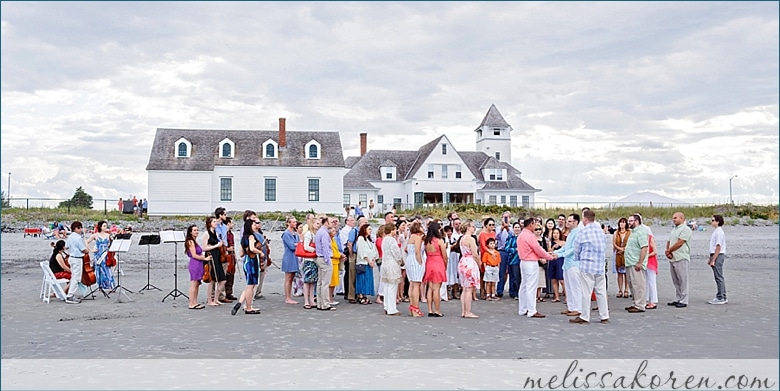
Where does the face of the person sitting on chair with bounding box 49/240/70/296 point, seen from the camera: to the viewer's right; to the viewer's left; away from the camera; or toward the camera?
to the viewer's right

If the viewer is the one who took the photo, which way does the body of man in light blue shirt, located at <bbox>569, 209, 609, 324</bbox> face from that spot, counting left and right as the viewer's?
facing away from the viewer and to the left of the viewer

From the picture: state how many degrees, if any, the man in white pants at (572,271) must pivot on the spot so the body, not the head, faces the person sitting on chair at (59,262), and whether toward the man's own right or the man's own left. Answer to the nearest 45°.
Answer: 0° — they already face them

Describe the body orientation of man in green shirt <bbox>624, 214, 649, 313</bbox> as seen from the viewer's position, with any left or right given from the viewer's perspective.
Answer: facing to the left of the viewer

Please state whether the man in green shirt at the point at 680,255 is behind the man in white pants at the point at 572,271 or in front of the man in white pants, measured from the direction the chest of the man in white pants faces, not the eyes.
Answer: behind

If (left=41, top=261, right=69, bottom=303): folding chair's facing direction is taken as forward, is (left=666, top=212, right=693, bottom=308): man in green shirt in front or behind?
in front

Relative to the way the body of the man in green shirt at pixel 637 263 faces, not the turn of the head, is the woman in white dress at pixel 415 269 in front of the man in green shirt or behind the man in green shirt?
in front

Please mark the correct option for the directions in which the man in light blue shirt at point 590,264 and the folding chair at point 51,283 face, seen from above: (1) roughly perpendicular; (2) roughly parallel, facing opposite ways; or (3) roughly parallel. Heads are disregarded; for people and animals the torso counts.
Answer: roughly perpendicular

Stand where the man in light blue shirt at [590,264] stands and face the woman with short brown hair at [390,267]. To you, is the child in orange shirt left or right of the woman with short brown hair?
right

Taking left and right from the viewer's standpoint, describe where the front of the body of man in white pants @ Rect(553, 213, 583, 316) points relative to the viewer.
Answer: facing to the left of the viewer

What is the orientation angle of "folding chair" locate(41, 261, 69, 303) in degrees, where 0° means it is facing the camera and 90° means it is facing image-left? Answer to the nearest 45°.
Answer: approximately 270°

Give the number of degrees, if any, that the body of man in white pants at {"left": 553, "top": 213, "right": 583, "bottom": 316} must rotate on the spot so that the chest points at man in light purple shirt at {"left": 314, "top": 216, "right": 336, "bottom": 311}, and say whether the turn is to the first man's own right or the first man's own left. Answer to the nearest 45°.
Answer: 0° — they already face them
